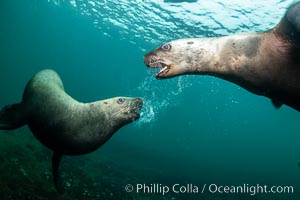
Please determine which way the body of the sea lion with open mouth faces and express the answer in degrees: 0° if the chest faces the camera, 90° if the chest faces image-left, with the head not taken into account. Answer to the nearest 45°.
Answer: approximately 90°

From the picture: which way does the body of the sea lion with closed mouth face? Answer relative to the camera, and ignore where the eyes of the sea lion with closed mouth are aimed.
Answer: to the viewer's right

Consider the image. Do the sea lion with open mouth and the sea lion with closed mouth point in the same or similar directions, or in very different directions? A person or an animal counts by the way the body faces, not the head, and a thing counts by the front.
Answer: very different directions

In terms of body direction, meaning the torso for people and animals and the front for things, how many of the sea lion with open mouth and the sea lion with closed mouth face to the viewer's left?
1

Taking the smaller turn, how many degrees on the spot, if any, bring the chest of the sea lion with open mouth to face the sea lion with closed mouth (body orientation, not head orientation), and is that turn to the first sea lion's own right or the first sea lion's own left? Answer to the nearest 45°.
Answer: approximately 45° to the first sea lion's own right

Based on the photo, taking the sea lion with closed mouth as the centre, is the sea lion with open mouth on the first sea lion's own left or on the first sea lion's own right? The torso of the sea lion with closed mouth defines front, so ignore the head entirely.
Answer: on the first sea lion's own right

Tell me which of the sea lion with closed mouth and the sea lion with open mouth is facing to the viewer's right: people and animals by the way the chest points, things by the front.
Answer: the sea lion with closed mouth
